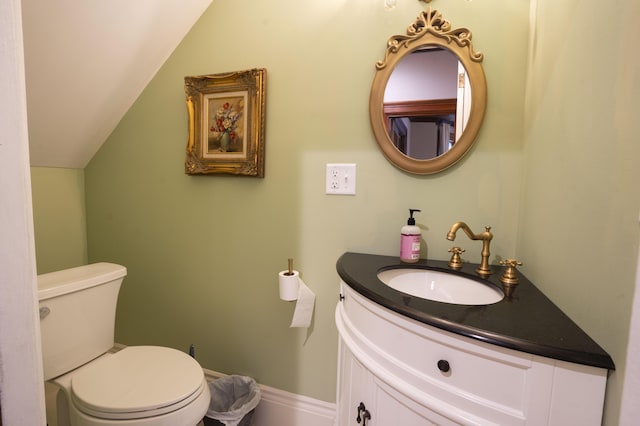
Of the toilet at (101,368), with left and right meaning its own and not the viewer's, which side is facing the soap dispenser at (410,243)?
front

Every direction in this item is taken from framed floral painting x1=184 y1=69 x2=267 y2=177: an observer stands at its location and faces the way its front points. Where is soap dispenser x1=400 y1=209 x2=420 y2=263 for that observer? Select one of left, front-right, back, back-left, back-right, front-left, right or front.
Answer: left

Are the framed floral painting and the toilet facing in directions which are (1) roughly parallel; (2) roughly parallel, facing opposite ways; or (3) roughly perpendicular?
roughly perpendicular

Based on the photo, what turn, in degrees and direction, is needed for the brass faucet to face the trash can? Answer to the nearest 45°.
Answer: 0° — it already faces it

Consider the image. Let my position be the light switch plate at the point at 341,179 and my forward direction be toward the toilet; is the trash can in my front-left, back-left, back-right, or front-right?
front-right

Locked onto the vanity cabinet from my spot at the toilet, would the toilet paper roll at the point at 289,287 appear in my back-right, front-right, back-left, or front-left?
front-left

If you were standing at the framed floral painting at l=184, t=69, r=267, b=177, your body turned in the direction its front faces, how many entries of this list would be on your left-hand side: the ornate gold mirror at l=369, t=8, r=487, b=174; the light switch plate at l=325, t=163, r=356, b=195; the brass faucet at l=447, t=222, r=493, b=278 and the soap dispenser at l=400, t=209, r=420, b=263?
4

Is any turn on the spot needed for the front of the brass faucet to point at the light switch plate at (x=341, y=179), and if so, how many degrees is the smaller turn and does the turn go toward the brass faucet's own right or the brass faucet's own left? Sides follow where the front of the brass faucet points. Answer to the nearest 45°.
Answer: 0° — it already faces it

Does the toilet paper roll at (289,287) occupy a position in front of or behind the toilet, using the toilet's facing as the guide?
in front

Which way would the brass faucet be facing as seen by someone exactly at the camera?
facing to the left of the viewer
